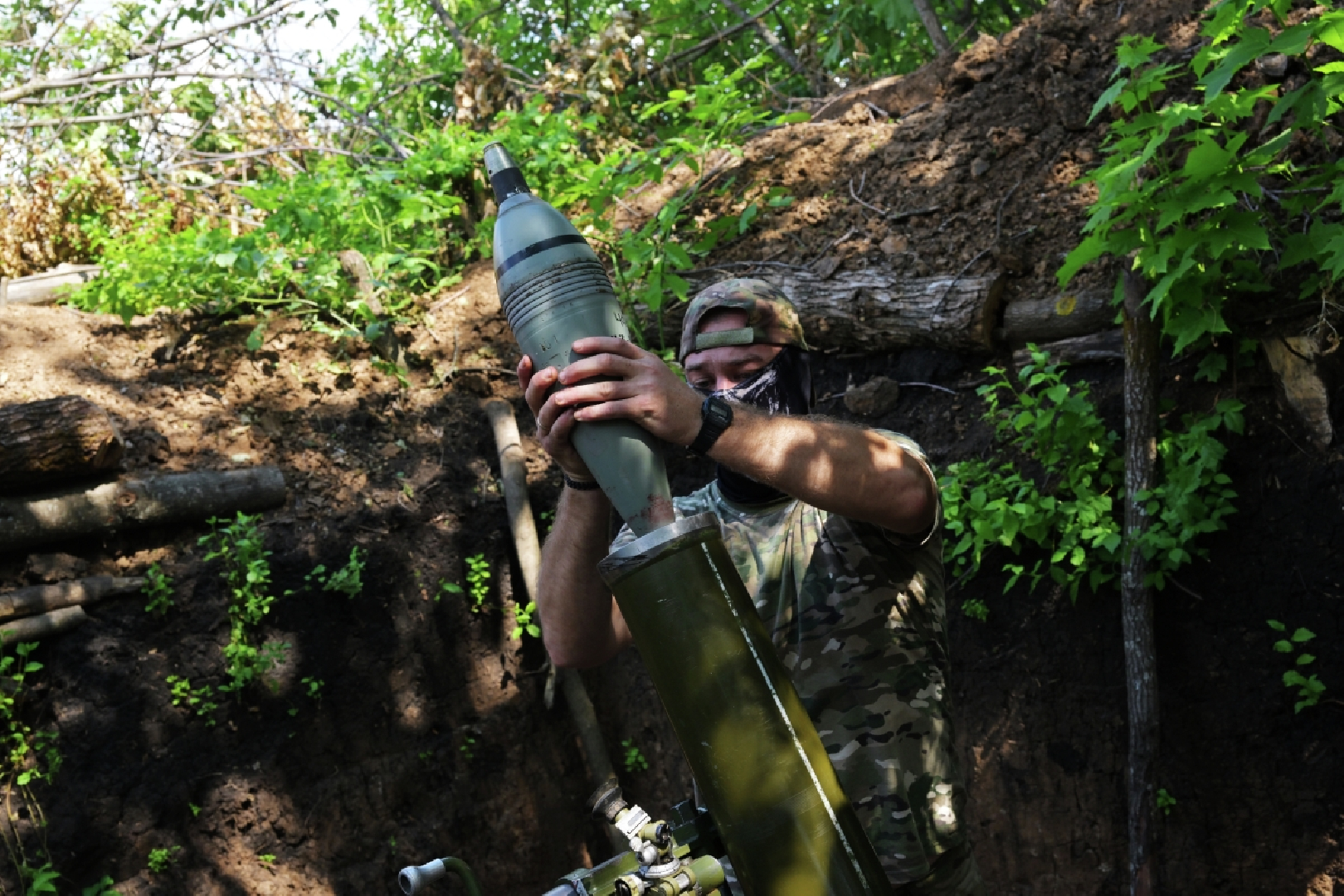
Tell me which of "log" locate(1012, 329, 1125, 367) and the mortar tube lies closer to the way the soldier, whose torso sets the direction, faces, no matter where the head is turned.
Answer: the mortar tube

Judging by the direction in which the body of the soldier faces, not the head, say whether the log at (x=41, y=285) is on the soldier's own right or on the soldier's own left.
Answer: on the soldier's own right

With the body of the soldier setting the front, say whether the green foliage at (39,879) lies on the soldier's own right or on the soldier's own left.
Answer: on the soldier's own right

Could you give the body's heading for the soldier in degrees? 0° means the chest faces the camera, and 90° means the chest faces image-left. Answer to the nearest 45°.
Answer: approximately 45°

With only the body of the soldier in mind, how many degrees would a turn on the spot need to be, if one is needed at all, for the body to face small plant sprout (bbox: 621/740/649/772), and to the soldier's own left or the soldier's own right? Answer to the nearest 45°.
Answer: approximately 135° to the soldier's own right

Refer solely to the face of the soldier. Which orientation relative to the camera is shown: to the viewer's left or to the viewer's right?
to the viewer's left

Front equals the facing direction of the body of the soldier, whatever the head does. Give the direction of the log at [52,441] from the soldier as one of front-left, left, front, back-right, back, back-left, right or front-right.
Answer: right

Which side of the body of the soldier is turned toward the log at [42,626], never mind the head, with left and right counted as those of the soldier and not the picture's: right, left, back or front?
right

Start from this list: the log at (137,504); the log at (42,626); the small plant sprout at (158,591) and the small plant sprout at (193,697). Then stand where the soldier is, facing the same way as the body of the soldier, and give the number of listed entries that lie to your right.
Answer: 4

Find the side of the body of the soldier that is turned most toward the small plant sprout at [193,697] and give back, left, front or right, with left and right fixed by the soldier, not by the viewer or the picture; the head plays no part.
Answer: right

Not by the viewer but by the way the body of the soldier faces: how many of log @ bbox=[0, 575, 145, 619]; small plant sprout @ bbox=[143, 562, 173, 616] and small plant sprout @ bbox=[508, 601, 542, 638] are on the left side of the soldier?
0
